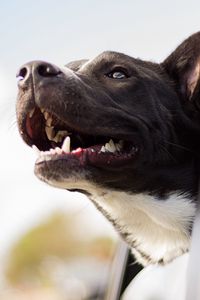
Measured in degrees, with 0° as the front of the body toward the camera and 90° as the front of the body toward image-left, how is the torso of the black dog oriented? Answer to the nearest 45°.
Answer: approximately 45°
